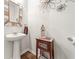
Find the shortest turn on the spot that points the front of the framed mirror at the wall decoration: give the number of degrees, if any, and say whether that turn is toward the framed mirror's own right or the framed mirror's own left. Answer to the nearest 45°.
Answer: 0° — it already faces it

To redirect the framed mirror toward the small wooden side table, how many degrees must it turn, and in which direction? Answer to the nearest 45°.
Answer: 0° — it already faces it

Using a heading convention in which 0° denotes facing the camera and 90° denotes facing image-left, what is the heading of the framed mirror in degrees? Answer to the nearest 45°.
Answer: approximately 315°
